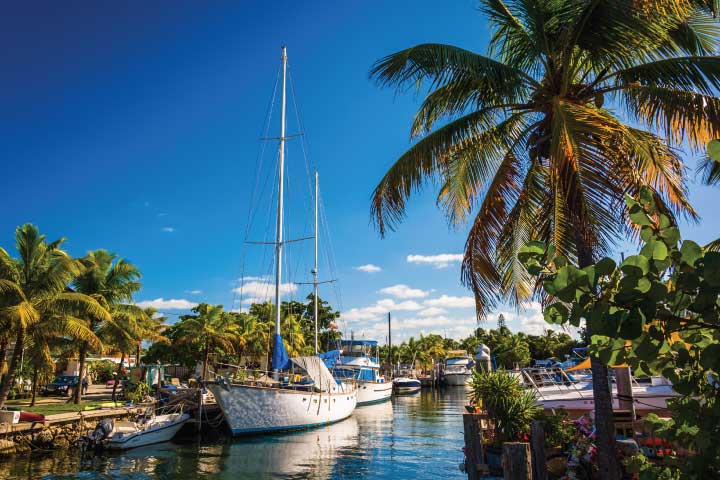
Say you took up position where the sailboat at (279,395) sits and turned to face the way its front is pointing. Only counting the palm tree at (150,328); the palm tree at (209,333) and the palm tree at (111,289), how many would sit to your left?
0

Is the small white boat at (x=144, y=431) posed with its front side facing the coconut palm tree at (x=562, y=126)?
no

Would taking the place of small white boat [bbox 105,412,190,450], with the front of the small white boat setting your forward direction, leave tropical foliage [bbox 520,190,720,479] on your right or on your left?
on your right

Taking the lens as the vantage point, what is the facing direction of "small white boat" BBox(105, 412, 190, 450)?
facing away from the viewer and to the right of the viewer

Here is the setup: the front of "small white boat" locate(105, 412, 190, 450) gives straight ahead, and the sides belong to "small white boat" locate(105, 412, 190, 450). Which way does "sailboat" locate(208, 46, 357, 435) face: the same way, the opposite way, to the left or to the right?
the opposite way

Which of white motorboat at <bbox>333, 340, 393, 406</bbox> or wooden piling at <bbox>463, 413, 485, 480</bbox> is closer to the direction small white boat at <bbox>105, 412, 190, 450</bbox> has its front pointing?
the white motorboat

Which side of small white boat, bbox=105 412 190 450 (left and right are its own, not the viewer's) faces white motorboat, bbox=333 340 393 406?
front

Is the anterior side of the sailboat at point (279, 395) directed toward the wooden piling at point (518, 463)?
no

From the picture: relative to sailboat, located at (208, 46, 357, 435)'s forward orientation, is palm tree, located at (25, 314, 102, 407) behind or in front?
in front

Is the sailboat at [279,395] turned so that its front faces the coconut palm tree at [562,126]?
no

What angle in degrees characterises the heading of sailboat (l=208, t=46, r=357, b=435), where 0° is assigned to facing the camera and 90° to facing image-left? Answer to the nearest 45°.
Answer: approximately 45°
